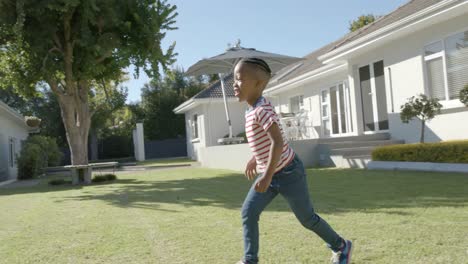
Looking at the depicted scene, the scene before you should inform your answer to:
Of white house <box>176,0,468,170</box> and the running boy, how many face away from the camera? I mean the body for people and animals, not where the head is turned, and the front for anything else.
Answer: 0

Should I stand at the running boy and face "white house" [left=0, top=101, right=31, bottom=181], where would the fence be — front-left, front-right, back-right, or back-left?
front-right

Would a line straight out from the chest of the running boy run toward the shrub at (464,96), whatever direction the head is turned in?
no

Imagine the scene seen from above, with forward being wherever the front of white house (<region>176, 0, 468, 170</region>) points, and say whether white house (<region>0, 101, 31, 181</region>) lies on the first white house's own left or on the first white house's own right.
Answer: on the first white house's own right

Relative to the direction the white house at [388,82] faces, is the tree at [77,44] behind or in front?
in front

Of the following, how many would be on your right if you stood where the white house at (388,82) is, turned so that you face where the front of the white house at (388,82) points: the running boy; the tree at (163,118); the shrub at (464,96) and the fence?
2

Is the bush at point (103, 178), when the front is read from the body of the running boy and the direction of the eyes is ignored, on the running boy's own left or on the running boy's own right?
on the running boy's own right

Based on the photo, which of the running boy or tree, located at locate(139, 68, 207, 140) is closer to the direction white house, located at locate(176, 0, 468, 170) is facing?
the running boy

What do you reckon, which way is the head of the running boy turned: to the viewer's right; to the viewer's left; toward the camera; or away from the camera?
to the viewer's left

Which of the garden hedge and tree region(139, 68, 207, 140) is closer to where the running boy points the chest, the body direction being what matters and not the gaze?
the tree

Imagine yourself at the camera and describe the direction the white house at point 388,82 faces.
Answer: facing the viewer and to the left of the viewer

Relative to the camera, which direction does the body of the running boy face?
to the viewer's left

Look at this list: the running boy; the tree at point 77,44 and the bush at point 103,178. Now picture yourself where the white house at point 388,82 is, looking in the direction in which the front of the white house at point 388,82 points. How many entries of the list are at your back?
0

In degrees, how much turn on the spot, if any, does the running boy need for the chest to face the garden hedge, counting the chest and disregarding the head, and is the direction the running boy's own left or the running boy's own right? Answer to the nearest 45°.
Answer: approximately 135° to the running boy's own right

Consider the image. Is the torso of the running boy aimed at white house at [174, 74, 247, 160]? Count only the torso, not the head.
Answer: no

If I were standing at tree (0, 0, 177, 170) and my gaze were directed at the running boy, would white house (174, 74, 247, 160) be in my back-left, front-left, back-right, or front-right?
back-left

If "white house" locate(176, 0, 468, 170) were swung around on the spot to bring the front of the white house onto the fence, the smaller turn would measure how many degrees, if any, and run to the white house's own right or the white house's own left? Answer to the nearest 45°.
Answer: approximately 90° to the white house's own right
